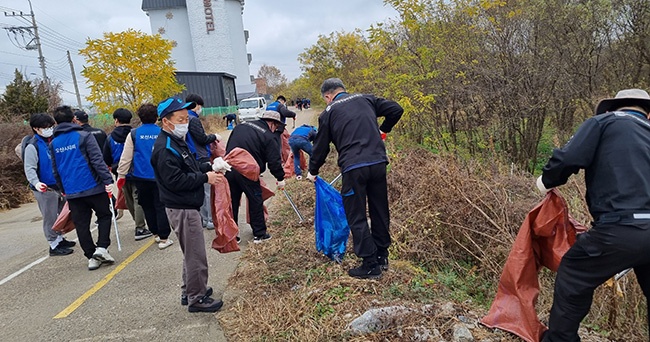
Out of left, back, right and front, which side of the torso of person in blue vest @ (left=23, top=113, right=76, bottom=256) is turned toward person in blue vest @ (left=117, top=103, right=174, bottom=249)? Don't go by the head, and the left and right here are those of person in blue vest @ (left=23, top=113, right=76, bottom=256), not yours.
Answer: front

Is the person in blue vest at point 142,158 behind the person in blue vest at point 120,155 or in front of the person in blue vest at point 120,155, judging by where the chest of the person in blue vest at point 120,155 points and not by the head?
behind

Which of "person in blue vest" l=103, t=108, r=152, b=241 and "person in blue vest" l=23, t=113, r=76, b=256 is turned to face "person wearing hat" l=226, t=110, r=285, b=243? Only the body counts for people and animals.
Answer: "person in blue vest" l=23, t=113, r=76, b=256

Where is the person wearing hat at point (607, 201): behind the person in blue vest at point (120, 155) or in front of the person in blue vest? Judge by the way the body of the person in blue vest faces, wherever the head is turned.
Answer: behind

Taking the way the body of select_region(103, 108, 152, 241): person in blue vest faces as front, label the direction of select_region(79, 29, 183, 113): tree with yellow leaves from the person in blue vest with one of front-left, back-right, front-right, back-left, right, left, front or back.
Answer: front-right

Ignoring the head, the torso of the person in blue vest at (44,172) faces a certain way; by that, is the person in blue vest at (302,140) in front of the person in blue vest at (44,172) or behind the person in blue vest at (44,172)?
in front

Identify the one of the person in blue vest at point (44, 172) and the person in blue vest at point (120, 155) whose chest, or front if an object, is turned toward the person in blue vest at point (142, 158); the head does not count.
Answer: the person in blue vest at point (44, 172)

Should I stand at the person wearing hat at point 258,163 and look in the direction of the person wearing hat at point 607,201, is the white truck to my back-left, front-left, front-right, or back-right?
back-left

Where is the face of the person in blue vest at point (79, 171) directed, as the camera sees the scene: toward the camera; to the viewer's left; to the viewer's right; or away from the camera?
away from the camera

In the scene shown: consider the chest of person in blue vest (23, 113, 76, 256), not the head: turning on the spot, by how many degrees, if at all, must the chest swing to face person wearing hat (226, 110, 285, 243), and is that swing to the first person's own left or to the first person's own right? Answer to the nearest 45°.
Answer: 0° — they already face them

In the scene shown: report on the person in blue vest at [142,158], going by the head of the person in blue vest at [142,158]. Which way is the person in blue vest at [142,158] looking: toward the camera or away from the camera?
away from the camera

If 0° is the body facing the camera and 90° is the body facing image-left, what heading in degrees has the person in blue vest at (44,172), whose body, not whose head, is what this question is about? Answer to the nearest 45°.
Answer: approximately 315°

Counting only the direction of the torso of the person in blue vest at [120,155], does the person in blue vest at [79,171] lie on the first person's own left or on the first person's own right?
on the first person's own left

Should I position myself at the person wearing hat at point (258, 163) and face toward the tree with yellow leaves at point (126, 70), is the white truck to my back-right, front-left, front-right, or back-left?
front-right

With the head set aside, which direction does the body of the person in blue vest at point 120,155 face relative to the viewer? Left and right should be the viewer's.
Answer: facing away from the viewer and to the left of the viewer

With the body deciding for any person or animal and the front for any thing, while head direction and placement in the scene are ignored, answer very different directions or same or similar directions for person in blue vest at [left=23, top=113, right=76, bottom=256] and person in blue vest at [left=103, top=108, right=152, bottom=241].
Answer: very different directions
